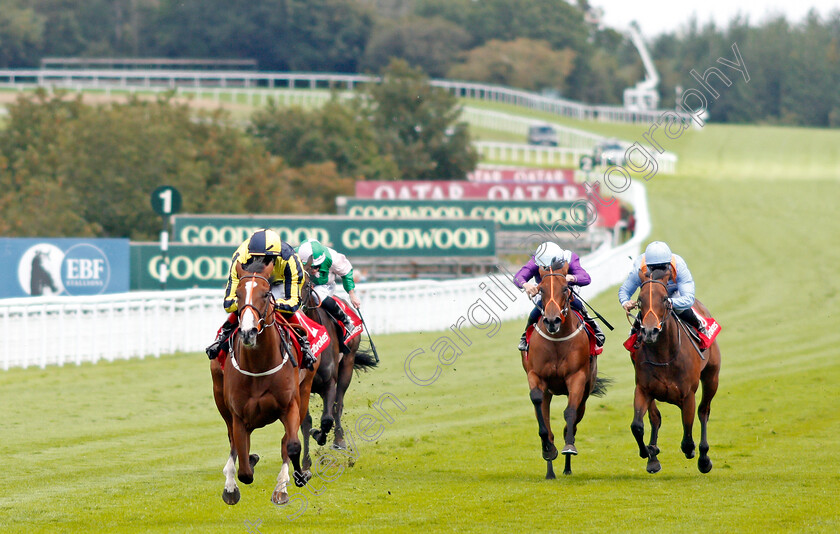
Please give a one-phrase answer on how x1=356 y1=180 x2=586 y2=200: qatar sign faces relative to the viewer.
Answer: facing the viewer

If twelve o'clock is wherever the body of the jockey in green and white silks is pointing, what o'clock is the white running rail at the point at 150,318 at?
The white running rail is roughly at 4 o'clock from the jockey in green and white silks.

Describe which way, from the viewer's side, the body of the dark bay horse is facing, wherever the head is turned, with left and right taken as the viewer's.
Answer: facing the viewer and to the left of the viewer

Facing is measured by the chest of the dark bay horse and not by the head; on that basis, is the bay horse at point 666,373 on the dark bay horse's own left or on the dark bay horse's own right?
on the dark bay horse's own left

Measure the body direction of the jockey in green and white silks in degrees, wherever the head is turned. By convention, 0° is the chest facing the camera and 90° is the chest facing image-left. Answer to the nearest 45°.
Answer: approximately 45°

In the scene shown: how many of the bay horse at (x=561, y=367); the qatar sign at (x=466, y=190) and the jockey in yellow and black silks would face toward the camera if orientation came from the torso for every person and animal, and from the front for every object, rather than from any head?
3

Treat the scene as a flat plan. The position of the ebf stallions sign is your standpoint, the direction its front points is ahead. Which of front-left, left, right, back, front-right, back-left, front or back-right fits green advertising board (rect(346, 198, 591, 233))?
back-left

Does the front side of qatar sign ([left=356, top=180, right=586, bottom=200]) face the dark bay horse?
yes

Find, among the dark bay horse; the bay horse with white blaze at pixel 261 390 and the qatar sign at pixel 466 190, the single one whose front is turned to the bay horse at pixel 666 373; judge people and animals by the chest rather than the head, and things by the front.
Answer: the qatar sign

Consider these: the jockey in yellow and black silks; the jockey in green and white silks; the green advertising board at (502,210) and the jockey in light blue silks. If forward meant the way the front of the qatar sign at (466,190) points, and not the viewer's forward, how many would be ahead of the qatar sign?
4

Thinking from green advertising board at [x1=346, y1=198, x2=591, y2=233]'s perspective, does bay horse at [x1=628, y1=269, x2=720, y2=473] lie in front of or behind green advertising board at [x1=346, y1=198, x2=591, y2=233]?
in front

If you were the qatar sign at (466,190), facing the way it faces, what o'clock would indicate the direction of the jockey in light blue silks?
The jockey in light blue silks is roughly at 12 o'clock from the qatar sign.

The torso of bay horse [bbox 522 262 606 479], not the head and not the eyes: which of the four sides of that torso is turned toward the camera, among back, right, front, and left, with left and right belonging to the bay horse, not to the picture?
front

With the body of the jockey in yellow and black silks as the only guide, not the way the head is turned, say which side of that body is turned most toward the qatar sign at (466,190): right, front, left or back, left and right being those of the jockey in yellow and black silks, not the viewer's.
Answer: back
